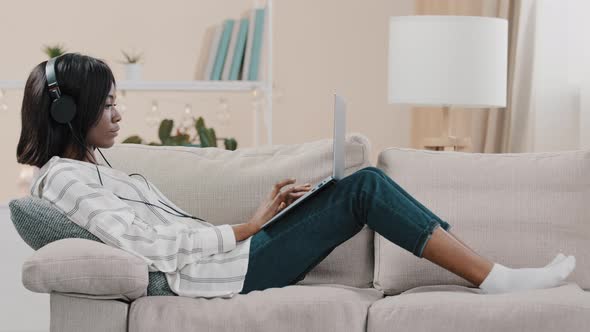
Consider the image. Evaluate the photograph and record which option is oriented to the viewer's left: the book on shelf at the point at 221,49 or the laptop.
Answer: the laptop

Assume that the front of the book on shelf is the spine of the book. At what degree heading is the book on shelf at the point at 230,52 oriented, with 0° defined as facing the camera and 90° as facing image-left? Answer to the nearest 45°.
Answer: approximately 0°

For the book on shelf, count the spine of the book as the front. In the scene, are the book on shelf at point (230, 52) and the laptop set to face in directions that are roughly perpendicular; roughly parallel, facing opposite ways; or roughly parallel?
roughly perpendicular

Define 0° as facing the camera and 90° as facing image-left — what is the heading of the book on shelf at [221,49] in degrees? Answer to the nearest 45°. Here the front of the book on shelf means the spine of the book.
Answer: approximately 0°

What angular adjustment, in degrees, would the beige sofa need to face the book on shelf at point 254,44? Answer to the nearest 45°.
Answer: approximately 180°

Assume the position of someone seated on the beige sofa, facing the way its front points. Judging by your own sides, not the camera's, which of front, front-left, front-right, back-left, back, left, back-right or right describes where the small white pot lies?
back-right
